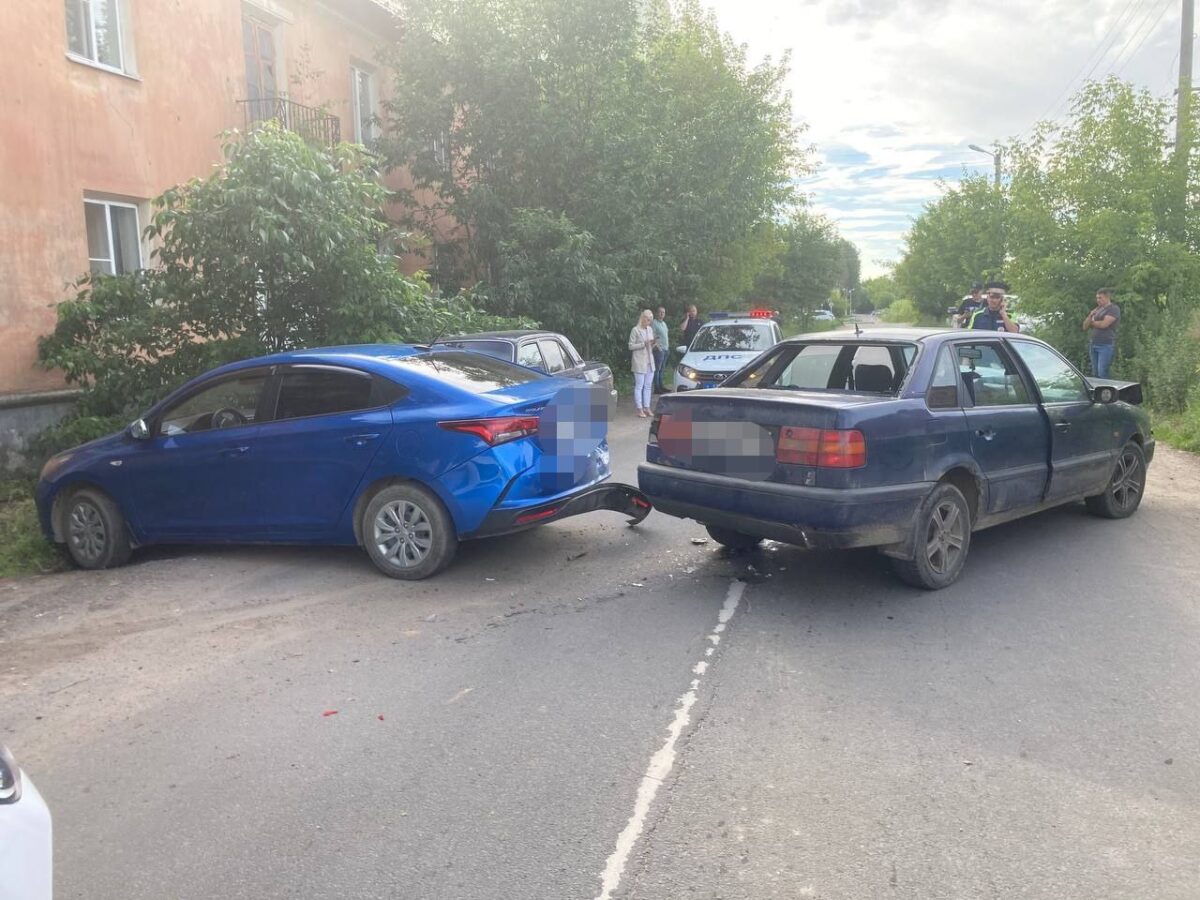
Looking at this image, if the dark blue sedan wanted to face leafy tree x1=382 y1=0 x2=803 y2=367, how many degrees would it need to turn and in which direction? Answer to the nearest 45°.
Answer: approximately 90° to its left

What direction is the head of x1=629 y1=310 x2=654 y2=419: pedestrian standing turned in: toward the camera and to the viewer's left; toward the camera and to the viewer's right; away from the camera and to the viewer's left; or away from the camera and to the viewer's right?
toward the camera and to the viewer's right

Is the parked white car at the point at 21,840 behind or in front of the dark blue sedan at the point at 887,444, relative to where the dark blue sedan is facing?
behind

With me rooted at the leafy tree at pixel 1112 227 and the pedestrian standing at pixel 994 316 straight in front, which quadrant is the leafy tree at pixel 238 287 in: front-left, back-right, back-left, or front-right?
front-right

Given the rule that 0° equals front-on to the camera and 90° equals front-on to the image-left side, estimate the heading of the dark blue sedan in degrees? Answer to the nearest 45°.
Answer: approximately 225°

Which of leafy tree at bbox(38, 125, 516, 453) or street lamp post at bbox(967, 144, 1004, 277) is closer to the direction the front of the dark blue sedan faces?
the street lamp post

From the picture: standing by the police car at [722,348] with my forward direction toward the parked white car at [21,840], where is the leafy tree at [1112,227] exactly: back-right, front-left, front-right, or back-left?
back-left

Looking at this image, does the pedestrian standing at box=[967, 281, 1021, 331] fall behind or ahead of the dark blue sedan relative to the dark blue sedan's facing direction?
ahead

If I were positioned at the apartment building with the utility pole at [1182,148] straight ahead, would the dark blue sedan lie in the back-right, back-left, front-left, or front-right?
front-right

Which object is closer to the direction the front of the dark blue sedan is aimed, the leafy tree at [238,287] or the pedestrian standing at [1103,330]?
the pedestrian standing

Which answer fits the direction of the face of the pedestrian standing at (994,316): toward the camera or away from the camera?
toward the camera

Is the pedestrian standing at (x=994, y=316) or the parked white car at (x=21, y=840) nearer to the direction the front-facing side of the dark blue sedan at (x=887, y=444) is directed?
the pedestrian standing

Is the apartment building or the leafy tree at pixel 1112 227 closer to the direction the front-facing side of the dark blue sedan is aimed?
the leafy tree

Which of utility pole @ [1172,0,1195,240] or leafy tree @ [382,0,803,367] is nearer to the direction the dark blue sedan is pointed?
the utility pole

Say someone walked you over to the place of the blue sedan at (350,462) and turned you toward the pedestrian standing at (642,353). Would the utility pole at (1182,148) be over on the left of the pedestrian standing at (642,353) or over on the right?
right
